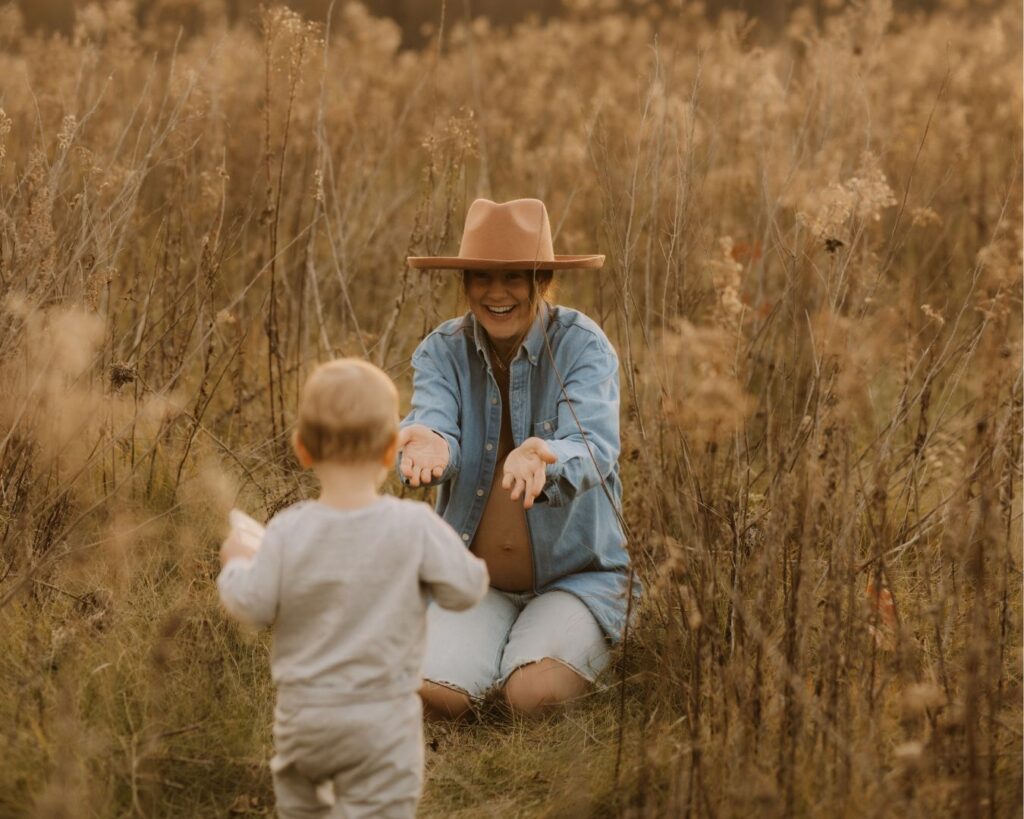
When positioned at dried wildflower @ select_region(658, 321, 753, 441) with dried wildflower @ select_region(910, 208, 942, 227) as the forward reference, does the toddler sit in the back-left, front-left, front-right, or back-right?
back-left

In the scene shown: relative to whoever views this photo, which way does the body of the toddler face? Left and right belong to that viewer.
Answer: facing away from the viewer

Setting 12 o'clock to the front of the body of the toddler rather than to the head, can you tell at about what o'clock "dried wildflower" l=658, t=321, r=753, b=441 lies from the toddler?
The dried wildflower is roughly at 2 o'clock from the toddler.

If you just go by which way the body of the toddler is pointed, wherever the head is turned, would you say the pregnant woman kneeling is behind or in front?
in front

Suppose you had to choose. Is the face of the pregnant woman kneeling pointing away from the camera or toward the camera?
toward the camera

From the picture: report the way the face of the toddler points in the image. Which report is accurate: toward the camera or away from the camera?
away from the camera

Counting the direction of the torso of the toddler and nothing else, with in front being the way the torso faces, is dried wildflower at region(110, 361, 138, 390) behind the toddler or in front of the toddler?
in front

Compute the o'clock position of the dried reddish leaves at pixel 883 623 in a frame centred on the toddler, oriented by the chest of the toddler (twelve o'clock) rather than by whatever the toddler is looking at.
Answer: The dried reddish leaves is roughly at 2 o'clock from the toddler.
